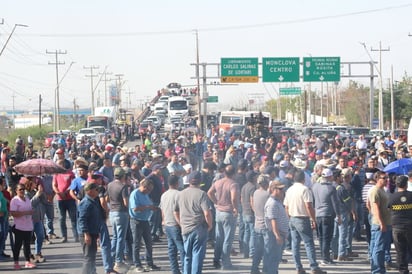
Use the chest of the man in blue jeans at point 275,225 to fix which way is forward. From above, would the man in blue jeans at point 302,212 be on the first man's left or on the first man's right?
on the first man's left

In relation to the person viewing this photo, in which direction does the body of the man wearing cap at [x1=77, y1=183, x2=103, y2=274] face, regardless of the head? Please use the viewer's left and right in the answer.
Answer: facing to the right of the viewer
